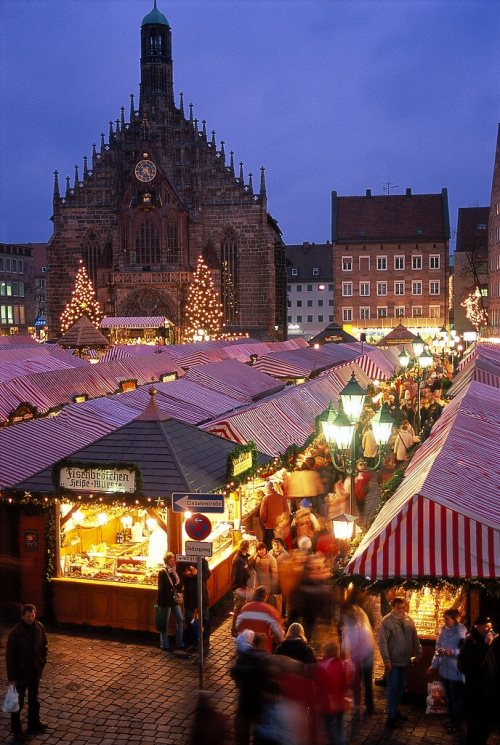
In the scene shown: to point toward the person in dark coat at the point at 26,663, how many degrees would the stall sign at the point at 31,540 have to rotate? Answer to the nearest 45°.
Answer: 0° — it already faces them

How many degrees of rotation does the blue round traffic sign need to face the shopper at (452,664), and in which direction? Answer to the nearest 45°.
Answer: approximately 45° to its left

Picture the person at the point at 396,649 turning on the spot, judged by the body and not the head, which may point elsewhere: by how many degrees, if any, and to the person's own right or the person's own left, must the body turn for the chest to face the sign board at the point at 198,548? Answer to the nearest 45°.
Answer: approximately 135° to the person's own right

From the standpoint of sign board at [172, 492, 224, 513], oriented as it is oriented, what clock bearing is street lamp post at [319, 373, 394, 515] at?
The street lamp post is roughly at 7 o'clock from the sign board.

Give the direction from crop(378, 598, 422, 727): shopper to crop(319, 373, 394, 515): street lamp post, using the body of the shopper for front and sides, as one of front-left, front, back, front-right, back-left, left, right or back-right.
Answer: back-left
